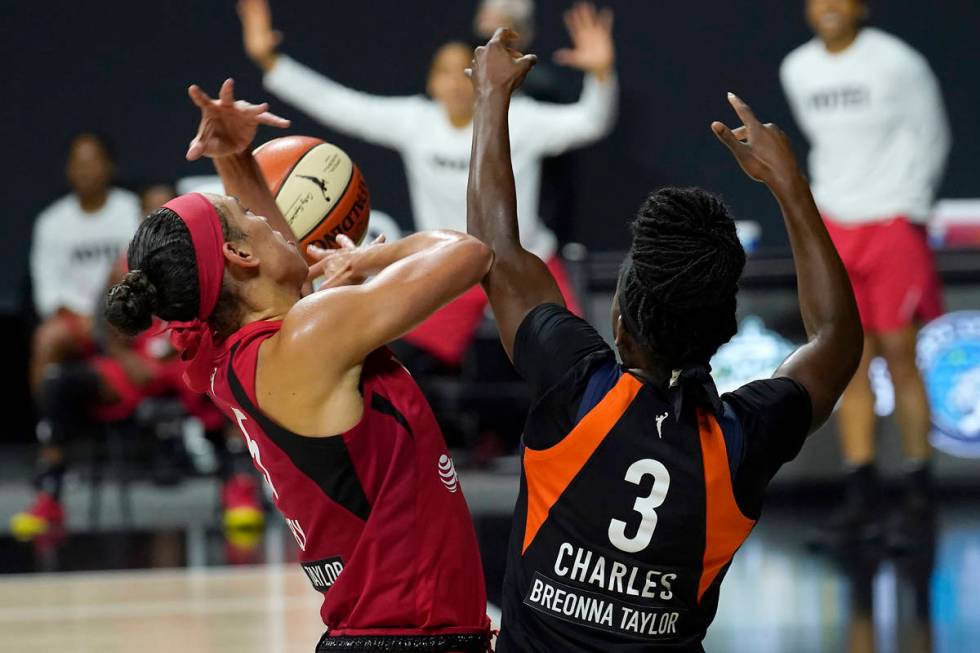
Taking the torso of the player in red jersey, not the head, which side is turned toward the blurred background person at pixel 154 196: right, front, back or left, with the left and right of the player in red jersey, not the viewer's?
left

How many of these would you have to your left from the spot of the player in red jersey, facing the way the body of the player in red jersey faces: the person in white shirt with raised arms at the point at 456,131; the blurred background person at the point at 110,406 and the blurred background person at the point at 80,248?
3

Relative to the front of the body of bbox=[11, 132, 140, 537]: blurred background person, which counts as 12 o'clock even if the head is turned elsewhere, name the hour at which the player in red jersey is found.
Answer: The player in red jersey is roughly at 12 o'clock from the blurred background person.

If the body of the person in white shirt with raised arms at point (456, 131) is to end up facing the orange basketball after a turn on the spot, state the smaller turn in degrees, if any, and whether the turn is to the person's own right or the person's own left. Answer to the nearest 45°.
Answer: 0° — they already face it

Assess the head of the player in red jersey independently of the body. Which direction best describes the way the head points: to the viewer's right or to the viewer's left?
to the viewer's right

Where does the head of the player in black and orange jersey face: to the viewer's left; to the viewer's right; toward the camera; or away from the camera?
away from the camera

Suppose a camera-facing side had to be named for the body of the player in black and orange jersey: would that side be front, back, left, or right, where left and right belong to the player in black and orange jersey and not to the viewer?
back

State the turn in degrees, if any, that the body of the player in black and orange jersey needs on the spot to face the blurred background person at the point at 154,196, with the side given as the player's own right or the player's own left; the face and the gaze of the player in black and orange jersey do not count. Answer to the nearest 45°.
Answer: approximately 45° to the player's own left

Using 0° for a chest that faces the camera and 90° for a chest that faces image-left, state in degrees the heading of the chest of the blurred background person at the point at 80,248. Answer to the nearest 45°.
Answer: approximately 0°

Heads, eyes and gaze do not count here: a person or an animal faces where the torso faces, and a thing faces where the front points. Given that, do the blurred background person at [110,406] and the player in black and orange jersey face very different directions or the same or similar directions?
very different directions

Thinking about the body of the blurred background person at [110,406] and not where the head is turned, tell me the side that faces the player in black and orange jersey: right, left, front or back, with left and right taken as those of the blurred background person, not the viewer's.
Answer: front

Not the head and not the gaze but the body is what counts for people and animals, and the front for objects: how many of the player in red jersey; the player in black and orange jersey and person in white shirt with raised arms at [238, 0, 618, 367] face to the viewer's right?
1

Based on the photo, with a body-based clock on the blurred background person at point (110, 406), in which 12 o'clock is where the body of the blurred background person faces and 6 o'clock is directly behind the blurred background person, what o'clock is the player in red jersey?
The player in red jersey is roughly at 12 o'clock from the blurred background person.

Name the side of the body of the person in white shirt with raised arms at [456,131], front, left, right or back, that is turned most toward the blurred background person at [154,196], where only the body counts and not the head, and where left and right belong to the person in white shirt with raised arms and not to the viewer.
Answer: right

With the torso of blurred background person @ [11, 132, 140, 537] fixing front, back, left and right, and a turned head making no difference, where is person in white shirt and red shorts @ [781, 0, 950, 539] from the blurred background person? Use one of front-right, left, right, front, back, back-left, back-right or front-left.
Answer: front-left

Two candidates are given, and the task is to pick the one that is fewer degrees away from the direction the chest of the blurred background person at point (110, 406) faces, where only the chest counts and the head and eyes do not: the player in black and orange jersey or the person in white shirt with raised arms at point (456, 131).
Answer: the player in black and orange jersey
